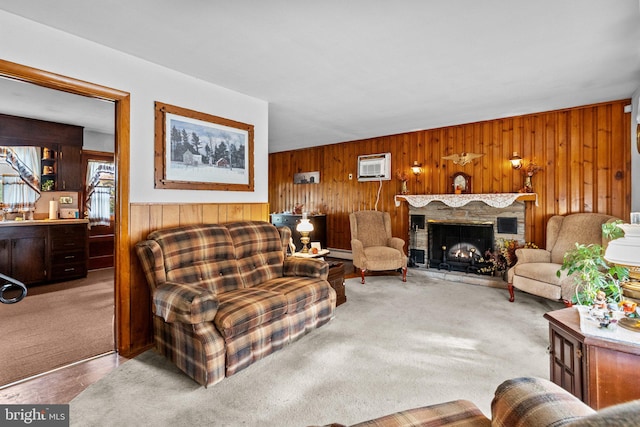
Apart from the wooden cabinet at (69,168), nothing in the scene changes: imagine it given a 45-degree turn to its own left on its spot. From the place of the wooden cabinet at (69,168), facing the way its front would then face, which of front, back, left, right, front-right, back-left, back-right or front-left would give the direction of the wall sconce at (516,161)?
front

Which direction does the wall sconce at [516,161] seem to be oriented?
toward the camera

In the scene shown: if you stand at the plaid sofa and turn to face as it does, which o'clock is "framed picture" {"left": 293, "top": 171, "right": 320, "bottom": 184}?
The framed picture is roughly at 8 o'clock from the plaid sofa.

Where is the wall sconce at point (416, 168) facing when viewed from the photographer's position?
facing the viewer

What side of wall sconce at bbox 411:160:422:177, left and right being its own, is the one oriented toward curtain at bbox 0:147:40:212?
right

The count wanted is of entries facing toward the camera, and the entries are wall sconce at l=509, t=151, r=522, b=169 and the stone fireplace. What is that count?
2

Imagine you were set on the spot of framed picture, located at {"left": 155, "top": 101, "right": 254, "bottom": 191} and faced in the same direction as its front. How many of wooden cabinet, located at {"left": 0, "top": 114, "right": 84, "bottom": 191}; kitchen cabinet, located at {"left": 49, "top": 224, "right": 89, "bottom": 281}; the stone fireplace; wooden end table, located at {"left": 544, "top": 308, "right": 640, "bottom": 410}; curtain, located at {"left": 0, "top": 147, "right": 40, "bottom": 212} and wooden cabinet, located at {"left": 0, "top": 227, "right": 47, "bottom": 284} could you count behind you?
4

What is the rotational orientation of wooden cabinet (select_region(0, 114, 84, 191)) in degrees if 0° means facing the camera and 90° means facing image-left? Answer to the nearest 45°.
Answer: approximately 315°

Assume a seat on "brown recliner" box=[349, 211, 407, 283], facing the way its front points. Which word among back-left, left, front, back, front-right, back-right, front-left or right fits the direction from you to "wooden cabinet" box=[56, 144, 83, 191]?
back-right
